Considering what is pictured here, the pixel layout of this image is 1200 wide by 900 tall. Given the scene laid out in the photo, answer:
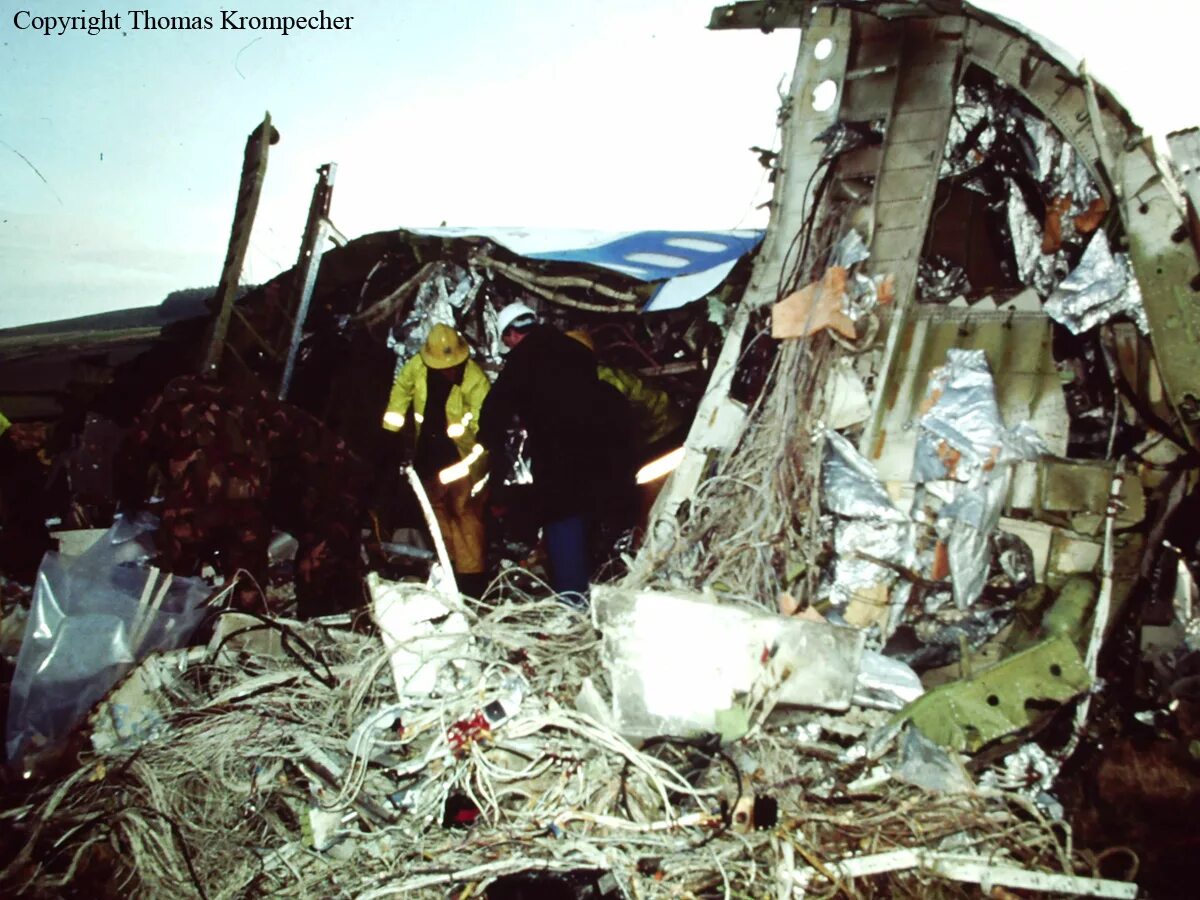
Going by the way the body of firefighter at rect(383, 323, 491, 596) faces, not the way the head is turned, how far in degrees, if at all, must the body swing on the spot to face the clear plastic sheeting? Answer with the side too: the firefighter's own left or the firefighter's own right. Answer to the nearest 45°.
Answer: approximately 45° to the firefighter's own right

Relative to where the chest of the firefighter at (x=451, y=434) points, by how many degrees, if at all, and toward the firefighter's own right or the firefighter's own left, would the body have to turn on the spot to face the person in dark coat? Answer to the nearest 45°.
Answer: approximately 45° to the firefighter's own left

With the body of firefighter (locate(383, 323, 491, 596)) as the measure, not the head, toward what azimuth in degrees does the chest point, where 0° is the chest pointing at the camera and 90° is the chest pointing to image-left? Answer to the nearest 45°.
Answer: approximately 0°
